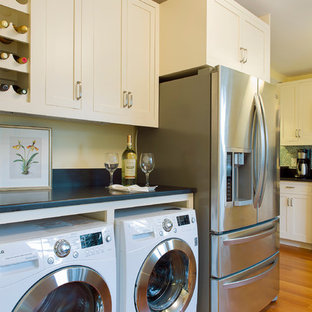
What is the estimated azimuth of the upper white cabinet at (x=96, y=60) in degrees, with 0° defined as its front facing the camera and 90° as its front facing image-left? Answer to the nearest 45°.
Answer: approximately 315°

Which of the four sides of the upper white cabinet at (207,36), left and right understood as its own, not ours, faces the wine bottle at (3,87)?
right

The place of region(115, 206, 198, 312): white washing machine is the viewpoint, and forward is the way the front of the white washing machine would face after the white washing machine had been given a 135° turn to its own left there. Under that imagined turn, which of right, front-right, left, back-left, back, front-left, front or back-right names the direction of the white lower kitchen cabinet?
front-right

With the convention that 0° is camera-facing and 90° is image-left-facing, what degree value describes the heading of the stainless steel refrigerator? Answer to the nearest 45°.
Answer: approximately 315°

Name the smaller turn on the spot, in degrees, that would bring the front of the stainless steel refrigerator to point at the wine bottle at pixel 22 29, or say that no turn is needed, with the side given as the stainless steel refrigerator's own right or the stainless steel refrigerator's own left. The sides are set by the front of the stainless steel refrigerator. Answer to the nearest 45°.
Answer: approximately 90° to the stainless steel refrigerator's own right

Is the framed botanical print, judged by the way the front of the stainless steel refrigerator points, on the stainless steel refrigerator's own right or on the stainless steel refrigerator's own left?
on the stainless steel refrigerator's own right

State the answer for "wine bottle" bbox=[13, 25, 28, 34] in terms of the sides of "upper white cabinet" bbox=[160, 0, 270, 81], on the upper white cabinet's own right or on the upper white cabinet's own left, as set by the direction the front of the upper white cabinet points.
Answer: on the upper white cabinet's own right
